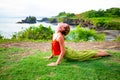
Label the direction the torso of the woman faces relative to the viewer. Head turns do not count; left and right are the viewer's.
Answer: facing to the left of the viewer

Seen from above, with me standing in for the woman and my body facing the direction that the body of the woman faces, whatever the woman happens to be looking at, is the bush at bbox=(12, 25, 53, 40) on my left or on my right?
on my right
